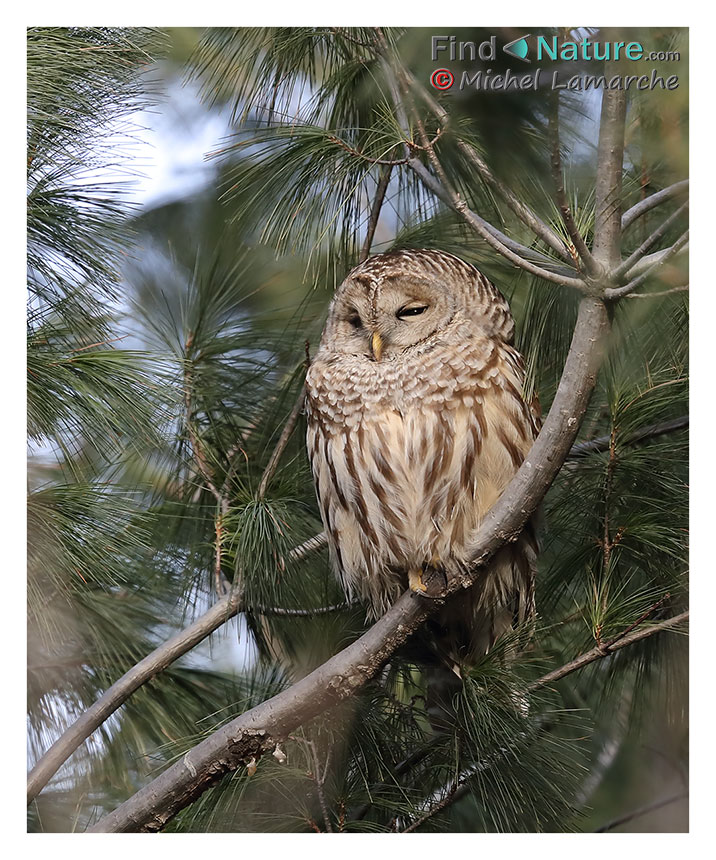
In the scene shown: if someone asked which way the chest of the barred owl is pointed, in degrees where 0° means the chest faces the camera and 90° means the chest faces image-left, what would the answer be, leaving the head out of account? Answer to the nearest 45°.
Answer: approximately 45°

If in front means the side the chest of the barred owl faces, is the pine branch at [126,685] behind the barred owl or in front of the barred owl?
in front
